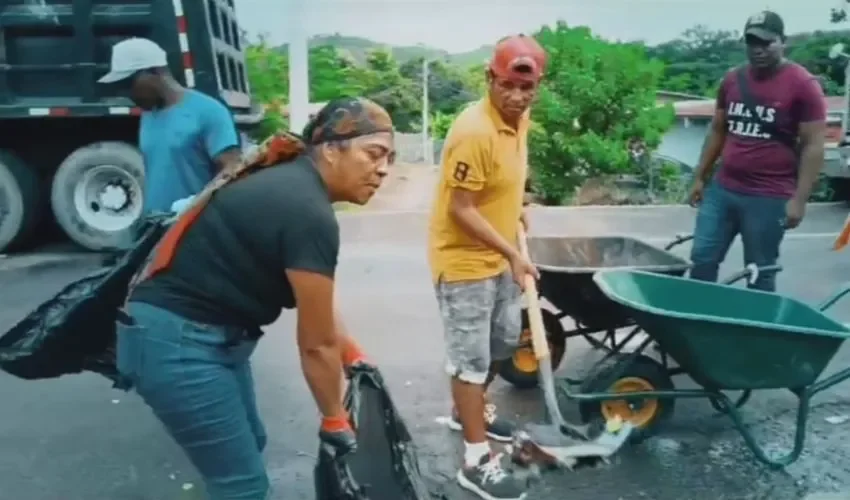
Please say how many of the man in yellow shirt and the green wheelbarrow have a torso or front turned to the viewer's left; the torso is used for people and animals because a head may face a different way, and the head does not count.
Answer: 1

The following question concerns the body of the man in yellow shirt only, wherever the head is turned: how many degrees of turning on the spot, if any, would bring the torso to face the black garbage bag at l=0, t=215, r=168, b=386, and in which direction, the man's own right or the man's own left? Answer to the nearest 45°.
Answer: approximately 90° to the man's own right

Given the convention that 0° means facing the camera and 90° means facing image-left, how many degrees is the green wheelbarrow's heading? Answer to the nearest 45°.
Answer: approximately 90°

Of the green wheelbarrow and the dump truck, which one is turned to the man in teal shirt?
the green wheelbarrow

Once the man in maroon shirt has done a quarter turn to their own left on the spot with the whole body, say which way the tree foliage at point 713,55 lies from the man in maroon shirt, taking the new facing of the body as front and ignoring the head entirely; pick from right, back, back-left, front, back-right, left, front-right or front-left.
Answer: back-left

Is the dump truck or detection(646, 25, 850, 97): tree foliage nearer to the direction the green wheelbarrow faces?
the dump truck

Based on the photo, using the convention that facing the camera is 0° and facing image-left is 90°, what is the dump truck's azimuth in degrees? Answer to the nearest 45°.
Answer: approximately 135°
